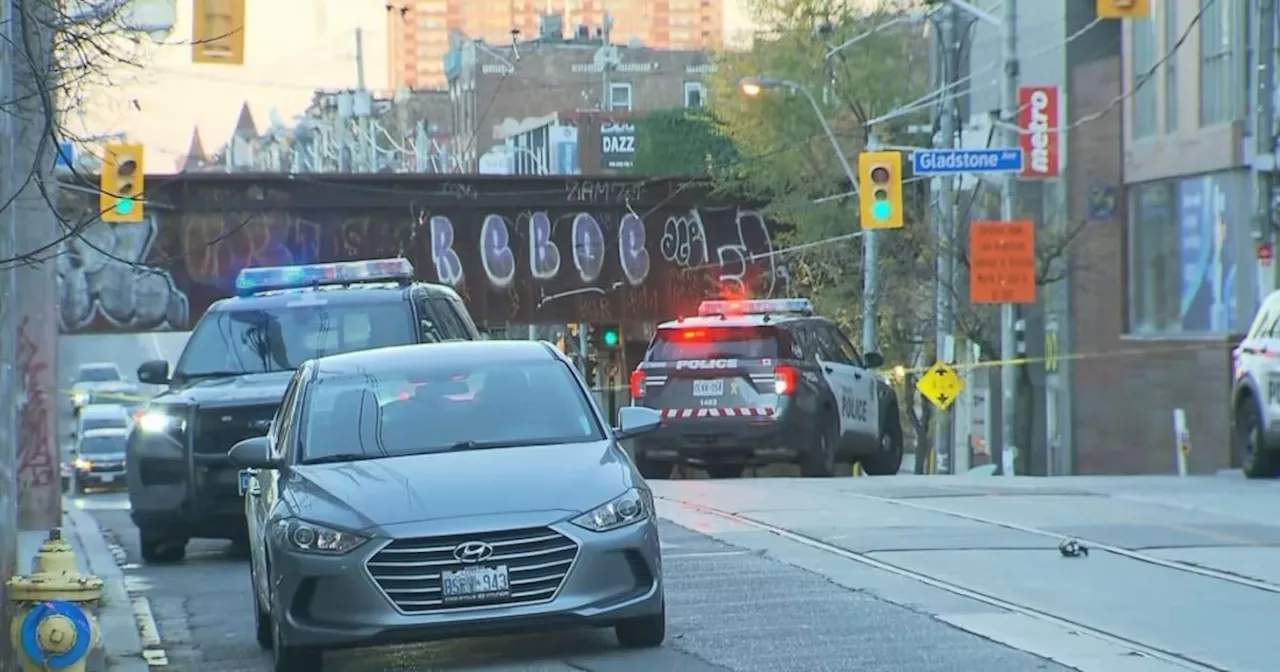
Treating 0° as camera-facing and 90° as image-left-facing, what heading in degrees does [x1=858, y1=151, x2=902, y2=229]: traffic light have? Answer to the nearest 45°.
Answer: approximately 0°

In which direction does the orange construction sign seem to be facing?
toward the camera

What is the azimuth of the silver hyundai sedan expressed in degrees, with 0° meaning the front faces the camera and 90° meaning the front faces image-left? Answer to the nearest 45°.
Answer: approximately 0°

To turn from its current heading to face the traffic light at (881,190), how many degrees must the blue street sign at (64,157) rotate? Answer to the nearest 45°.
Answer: approximately 135° to its left

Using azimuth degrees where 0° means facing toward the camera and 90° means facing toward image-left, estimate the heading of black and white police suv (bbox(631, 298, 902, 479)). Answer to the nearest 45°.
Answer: approximately 225°

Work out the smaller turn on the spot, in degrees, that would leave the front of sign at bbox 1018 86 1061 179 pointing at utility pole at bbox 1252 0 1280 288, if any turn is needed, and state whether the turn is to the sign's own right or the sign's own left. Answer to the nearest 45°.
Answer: approximately 45° to the sign's own left

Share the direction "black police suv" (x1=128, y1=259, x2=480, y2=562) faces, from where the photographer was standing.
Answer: facing the viewer and to the left of the viewer

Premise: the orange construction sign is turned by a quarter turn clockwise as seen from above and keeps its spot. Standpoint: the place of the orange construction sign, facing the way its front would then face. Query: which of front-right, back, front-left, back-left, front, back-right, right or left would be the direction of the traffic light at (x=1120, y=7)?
left

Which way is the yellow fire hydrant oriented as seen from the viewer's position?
toward the camera
